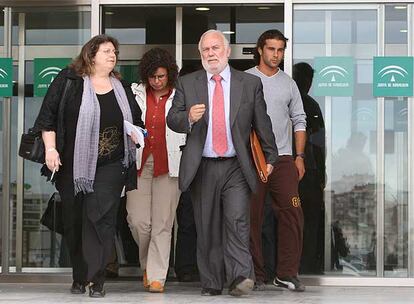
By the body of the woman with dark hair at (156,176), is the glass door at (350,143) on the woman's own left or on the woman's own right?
on the woman's own left

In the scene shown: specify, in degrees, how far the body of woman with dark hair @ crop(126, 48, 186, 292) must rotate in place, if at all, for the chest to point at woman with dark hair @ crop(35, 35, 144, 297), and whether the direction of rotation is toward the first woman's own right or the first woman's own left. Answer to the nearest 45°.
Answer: approximately 45° to the first woman's own right

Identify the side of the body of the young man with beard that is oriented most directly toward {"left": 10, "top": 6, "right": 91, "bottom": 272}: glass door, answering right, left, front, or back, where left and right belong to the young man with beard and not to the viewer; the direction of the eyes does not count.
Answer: right

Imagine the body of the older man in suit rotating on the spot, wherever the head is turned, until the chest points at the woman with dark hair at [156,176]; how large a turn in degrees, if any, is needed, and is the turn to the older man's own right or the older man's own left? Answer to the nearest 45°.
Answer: approximately 135° to the older man's own right

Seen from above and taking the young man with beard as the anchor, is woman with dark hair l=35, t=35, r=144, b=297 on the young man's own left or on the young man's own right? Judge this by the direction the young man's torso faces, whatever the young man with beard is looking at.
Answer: on the young man's own right

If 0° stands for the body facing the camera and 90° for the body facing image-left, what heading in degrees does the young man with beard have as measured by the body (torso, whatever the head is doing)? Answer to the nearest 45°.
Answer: approximately 0°

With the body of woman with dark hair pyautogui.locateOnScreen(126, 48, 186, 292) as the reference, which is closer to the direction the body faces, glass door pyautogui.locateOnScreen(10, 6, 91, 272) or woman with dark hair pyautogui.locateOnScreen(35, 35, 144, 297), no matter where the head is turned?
the woman with dark hair

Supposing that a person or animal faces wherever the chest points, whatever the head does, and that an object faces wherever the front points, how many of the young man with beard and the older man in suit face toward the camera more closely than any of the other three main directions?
2

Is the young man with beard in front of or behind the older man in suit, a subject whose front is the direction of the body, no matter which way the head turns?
behind

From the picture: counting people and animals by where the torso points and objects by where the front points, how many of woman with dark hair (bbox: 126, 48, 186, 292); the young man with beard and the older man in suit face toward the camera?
3
